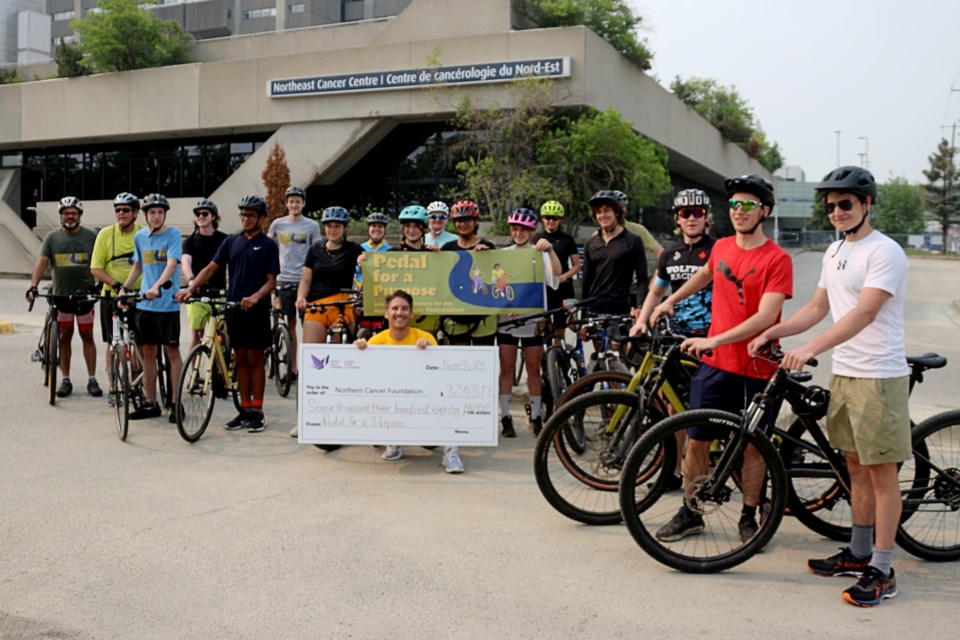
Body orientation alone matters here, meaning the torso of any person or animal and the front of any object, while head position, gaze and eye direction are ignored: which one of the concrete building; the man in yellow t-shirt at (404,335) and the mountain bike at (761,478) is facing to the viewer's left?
the mountain bike

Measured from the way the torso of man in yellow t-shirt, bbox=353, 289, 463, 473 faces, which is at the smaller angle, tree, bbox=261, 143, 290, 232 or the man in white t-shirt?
the man in white t-shirt

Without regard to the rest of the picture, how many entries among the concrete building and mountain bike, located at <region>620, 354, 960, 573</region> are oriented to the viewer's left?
1

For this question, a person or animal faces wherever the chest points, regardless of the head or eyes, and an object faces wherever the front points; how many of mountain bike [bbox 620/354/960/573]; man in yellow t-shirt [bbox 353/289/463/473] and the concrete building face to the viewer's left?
1

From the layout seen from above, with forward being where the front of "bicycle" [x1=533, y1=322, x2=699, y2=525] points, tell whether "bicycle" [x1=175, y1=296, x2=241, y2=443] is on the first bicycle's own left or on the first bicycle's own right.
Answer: on the first bicycle's own right

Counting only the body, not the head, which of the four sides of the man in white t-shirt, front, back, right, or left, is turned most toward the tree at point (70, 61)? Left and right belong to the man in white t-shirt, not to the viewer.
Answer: right

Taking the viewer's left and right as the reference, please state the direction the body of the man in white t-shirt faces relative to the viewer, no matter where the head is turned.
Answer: facing the viewer and to the left of the viewer

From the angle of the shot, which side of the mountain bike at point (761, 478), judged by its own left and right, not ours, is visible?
left

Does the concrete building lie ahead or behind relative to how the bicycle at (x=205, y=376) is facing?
behind

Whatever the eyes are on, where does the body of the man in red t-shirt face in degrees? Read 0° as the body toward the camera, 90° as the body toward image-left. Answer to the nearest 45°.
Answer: approximately 45°

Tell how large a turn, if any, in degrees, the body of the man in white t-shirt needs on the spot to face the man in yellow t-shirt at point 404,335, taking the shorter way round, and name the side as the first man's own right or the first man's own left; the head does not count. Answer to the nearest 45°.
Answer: approximately 90° to the first man's own right
